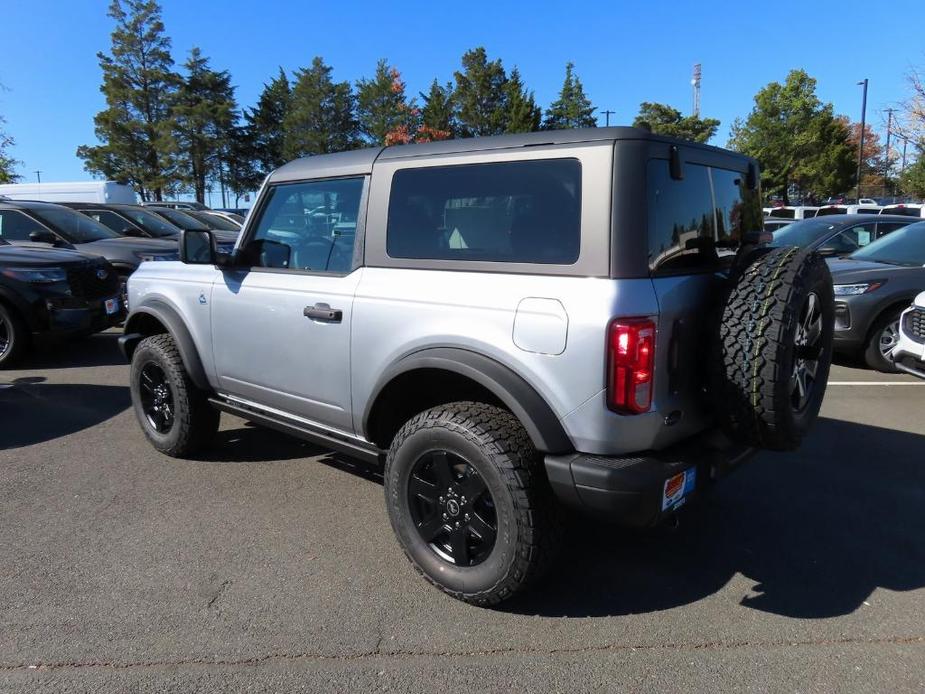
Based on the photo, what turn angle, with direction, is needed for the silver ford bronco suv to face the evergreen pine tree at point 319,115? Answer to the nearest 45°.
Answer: approximately 45° to its right

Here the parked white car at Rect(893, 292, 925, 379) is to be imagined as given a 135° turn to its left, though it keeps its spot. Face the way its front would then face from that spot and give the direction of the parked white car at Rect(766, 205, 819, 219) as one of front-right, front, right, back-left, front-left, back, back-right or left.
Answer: left

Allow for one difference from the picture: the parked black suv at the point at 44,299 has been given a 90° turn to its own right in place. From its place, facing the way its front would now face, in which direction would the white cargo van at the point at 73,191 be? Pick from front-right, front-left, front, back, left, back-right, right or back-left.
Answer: back-right

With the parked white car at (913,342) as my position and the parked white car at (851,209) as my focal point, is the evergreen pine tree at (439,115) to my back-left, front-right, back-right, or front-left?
front-left

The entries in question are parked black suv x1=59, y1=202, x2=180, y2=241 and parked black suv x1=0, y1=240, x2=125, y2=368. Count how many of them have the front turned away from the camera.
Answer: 0

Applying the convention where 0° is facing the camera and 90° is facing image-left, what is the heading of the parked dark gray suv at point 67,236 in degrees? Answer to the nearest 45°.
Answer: approximately 315°

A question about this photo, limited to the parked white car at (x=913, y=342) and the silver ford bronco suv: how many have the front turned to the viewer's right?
0

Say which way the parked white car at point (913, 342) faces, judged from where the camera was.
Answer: facing the viewer and to the left of the viewer

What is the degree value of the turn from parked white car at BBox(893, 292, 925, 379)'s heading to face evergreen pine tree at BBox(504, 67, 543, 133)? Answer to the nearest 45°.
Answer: approximately 90° to its right

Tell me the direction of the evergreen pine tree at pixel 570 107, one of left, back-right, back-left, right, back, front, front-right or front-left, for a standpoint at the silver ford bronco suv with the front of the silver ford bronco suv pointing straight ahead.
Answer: front-right

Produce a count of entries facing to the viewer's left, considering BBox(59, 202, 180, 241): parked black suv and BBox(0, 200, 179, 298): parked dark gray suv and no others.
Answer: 0

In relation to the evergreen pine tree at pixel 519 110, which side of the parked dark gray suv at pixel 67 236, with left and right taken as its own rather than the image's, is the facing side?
left

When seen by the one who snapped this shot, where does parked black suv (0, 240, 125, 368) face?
facing the viewer and to the right of the viewer

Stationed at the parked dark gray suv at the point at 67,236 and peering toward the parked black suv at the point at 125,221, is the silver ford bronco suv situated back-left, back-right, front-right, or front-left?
back-right

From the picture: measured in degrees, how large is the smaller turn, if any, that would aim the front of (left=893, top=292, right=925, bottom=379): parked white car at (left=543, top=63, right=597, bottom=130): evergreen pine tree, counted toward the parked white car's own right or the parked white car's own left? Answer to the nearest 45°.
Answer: approximately 90° to the parked white car's own right

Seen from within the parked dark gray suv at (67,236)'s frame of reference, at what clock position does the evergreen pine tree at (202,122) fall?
The evergreen pine tree is roughly at 8 o'clock from the parked dark gray suv.
